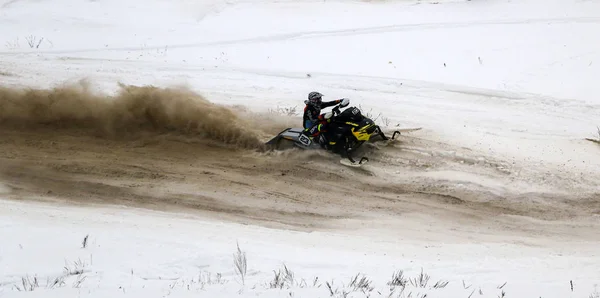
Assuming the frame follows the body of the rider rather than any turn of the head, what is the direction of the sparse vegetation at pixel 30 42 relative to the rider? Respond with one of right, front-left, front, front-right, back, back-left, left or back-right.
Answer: back

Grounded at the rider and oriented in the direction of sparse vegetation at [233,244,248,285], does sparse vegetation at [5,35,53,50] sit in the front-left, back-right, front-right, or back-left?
back-right

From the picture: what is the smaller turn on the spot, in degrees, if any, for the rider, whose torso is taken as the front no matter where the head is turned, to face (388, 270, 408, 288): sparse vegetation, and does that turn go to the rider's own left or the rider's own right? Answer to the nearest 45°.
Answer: approximately 45° to the rider's own right

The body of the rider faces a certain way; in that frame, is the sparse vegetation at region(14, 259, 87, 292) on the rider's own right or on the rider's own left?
on the rider's own right

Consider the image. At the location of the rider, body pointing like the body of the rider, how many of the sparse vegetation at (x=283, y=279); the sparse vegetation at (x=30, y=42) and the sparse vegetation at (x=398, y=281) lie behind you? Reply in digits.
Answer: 1

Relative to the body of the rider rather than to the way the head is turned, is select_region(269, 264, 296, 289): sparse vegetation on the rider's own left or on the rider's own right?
on the rider's own right

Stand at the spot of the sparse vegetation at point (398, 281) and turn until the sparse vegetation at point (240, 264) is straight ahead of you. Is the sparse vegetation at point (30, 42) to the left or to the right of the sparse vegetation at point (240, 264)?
right

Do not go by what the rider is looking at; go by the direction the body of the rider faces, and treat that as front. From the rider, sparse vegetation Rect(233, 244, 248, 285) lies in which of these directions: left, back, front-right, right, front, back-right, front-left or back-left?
front-right

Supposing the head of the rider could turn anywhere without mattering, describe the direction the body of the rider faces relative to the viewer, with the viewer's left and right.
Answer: facing the viewer and to the right of the viewer
